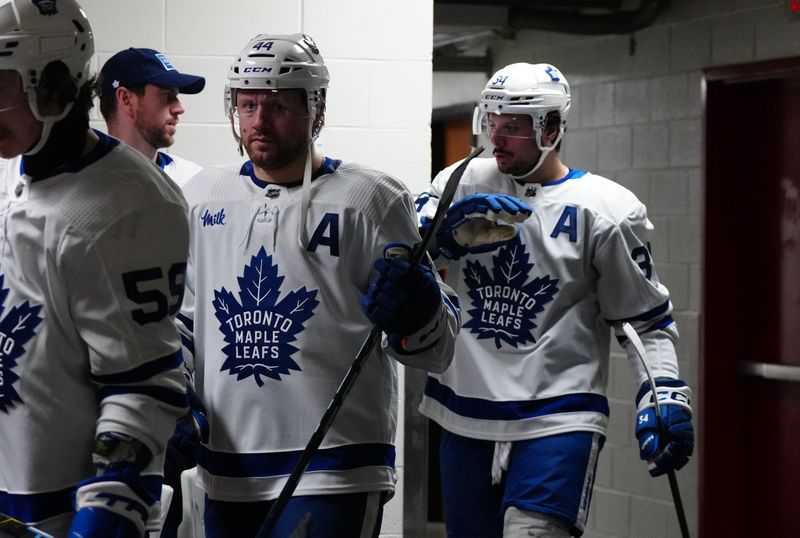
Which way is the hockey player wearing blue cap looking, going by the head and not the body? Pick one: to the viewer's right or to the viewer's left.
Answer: to the viewer's right

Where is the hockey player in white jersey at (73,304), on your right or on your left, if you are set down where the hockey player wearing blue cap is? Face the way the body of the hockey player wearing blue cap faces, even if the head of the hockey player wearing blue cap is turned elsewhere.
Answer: on your right

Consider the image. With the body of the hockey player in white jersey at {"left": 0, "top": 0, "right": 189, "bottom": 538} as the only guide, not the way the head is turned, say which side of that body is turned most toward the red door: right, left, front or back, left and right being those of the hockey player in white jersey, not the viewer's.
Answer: back

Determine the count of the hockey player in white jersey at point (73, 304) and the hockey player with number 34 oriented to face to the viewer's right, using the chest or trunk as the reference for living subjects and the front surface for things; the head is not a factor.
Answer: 0

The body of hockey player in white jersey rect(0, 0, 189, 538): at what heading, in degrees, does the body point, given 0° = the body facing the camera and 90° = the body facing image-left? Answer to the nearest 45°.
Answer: approximately 45°

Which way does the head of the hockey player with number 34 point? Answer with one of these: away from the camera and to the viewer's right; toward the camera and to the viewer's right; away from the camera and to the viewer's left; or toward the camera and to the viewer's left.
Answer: toward the camera and to the viewer's left

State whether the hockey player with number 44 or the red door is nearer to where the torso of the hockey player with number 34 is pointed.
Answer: the hockey player with number 44

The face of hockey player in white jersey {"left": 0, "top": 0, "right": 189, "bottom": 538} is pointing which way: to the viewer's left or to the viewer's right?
to the viewer's left

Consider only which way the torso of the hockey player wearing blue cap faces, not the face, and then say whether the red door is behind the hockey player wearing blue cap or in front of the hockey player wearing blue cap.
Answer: in front

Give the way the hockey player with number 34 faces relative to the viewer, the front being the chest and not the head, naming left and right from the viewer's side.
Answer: facing the viewer and to the left of the viewer
